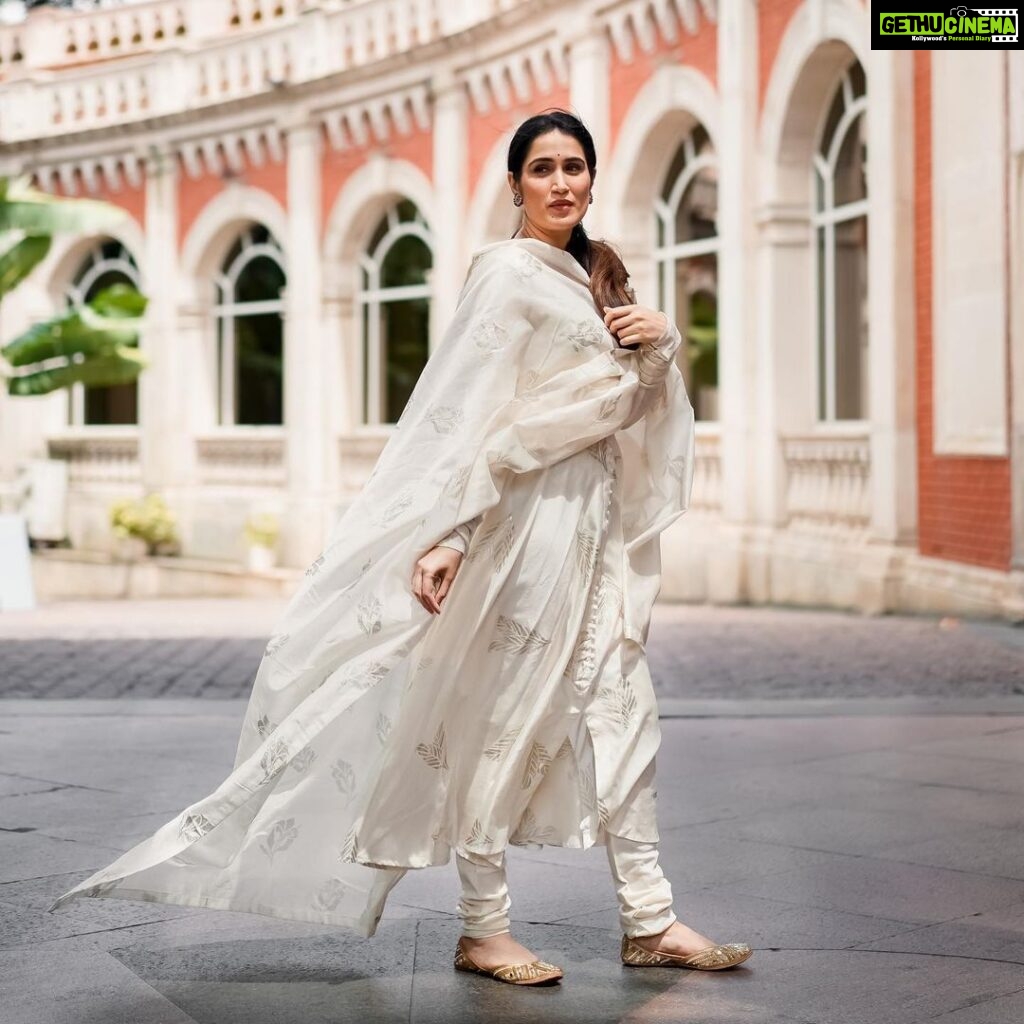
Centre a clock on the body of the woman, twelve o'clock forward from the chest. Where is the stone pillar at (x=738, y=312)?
The stone pillar is roughly at 8 o'clock from the woman.

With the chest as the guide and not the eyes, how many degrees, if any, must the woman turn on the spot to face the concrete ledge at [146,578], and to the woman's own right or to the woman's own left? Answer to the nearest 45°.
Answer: approximately 135° to the woman's own left

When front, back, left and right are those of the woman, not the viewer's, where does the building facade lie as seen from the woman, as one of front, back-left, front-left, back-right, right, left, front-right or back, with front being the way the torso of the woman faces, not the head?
back-left

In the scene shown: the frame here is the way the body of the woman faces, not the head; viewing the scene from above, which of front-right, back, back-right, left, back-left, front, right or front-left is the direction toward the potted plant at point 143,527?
back-left

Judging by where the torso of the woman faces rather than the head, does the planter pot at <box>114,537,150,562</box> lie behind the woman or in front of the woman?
behind

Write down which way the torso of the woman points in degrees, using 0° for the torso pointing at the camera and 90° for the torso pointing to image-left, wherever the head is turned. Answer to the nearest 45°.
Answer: approximately 315°
